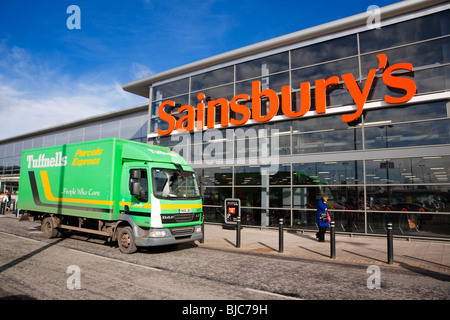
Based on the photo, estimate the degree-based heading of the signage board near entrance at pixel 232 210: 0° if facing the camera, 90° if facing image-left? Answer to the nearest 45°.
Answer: approximately 0°

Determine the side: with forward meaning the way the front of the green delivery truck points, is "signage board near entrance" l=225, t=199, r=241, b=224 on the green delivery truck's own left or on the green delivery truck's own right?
on the green delivery truck's own left

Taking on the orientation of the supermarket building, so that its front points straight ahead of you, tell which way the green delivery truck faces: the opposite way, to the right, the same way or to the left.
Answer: to the left

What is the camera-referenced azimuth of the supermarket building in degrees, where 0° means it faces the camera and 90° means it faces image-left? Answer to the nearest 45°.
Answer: approximately 45°

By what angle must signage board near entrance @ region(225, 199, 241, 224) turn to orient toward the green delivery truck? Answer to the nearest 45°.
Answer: approximately 45° to its right

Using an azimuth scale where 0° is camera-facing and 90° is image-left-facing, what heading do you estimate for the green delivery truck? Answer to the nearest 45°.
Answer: approximately 315°
